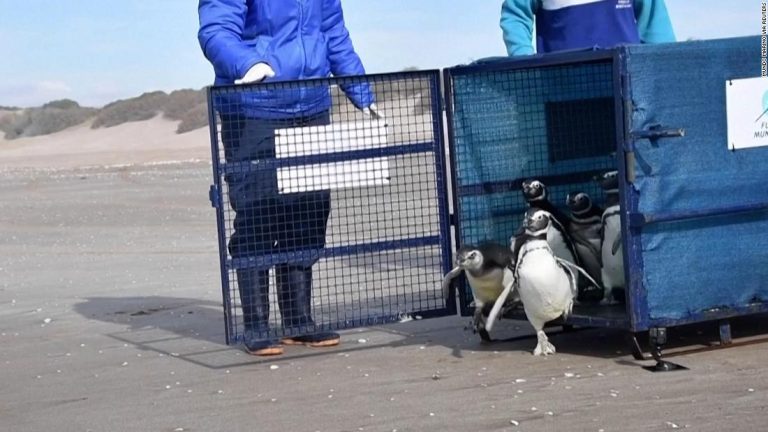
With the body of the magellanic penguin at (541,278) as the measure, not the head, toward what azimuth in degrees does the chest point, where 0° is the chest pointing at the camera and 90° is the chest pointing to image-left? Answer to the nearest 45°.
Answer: approximately 0°

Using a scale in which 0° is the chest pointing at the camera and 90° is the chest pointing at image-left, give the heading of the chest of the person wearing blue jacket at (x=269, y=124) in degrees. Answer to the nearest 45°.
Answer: approximately 315°

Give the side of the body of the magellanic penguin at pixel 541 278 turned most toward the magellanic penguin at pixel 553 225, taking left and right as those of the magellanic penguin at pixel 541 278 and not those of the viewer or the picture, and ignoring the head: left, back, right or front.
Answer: back

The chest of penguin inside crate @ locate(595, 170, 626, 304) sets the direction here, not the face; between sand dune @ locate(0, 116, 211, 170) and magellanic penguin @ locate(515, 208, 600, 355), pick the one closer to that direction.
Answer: the magellanic penguin

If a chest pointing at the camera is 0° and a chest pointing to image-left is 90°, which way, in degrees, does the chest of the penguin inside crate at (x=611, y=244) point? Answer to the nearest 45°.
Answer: approximately 45°
